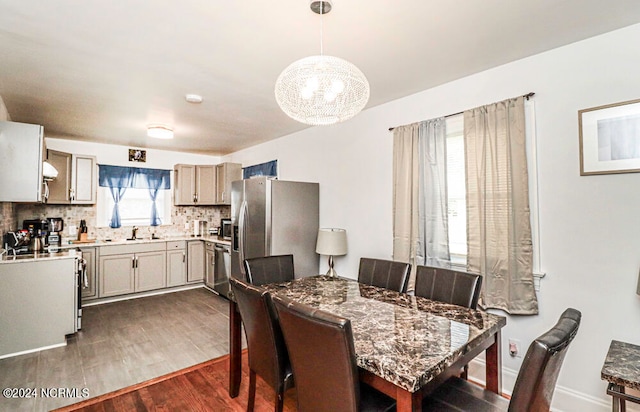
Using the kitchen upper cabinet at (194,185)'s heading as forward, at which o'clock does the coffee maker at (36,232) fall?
The coffee maker is roughly at 2 o'clock from the kitchen upper cabinet.

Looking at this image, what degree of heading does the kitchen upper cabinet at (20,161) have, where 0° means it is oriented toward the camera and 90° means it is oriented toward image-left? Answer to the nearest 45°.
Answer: approximately 270°

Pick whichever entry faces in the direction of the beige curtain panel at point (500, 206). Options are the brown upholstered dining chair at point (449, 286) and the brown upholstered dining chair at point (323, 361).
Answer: the brown upholstered dining chair at point (323, 361)

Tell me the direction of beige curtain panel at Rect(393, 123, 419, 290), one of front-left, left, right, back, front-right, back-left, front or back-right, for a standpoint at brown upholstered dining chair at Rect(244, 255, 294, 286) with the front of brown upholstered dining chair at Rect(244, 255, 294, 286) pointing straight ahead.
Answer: front-left

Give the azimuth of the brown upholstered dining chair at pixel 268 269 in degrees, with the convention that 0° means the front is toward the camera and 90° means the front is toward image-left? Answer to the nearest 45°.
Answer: approximately 315°

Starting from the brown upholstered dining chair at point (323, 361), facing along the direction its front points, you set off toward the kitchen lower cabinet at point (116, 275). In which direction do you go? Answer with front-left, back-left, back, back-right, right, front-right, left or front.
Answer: left

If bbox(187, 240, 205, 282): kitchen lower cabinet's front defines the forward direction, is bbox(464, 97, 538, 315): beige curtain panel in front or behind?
in front

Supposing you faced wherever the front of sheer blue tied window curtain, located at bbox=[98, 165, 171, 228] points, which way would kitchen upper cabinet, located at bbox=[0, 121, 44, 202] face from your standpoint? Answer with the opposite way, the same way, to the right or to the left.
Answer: to the left

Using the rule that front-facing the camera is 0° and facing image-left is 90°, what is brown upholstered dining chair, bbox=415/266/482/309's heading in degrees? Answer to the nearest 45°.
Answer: approximately 45°

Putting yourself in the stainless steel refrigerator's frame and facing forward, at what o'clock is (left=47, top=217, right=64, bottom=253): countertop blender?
The countertop blender is roughly at 2 o'clock from the stainless steel refrigerator.

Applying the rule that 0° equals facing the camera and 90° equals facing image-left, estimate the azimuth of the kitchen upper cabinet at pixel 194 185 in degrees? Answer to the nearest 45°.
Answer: approximately 0°

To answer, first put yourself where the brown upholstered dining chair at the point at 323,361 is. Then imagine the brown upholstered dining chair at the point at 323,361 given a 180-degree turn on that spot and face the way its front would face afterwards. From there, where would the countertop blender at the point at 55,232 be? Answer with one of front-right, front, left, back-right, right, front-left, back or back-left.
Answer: right
